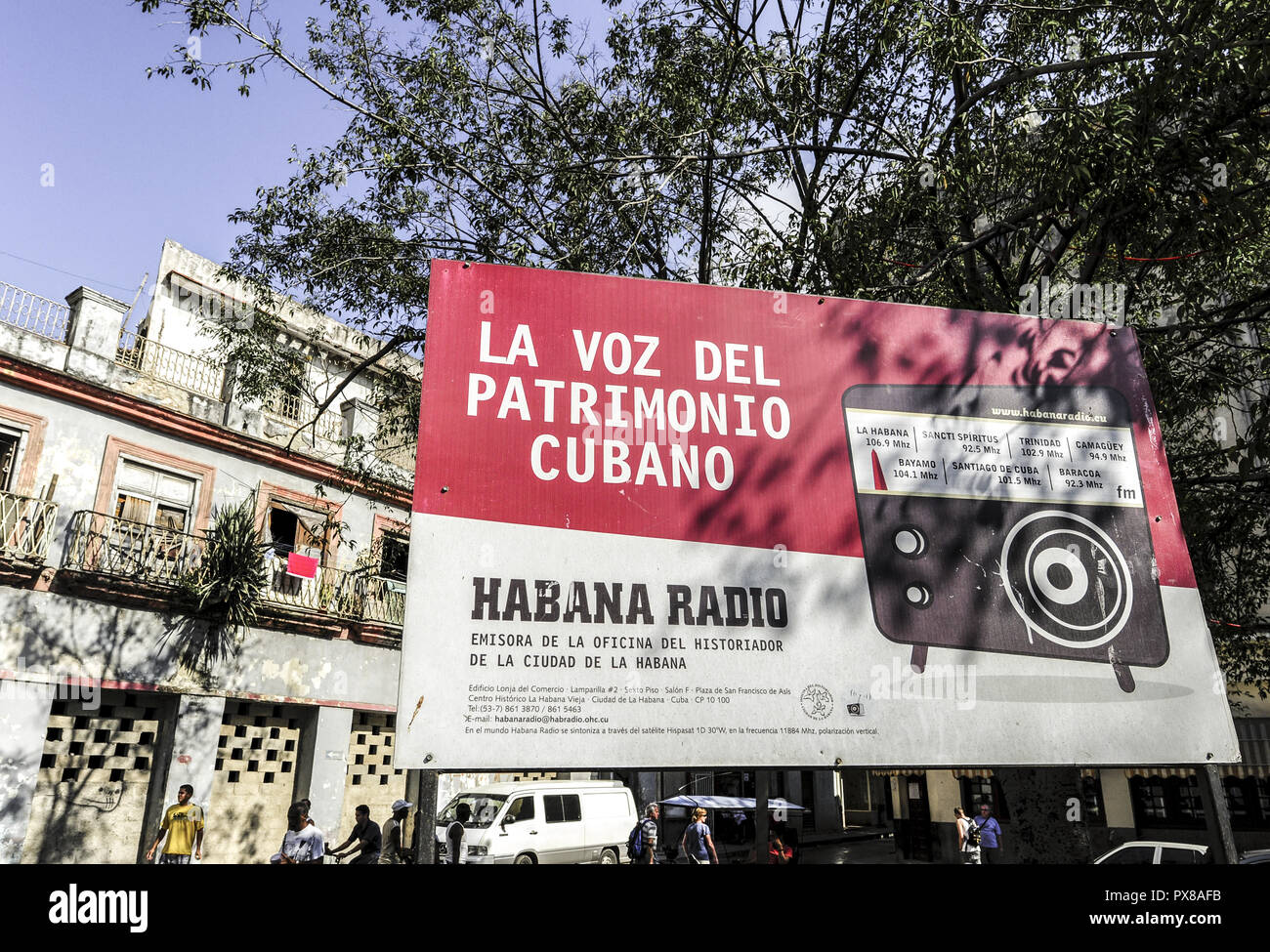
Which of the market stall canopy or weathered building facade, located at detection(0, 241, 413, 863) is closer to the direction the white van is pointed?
the weathered building facade

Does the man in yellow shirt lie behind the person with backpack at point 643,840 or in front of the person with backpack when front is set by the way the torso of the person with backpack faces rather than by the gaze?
behind

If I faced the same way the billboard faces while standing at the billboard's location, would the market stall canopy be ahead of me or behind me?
behind

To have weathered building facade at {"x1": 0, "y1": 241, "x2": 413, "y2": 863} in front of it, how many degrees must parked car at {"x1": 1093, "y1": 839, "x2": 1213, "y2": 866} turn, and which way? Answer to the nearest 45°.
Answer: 0° — it already faces it

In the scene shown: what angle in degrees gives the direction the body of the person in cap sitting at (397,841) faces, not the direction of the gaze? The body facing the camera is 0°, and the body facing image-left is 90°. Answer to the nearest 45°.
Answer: approximately 270°

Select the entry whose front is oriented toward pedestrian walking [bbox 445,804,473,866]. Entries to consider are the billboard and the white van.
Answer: the white van

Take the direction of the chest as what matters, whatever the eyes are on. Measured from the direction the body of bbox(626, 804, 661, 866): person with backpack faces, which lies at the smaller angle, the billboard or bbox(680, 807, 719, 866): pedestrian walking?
the pedestrian walking

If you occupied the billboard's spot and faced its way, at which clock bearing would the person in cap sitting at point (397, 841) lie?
The person in cap sitting is roughly at 5 o'clock from the billboard.

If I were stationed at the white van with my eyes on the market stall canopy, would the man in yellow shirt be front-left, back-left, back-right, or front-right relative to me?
back-left

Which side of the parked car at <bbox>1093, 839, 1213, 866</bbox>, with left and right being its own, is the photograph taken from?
left

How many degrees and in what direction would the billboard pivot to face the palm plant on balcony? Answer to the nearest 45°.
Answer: approximately 135° to its right

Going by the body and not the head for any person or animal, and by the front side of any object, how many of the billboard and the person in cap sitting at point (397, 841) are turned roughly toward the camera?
1

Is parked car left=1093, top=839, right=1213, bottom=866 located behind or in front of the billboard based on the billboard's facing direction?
behind
